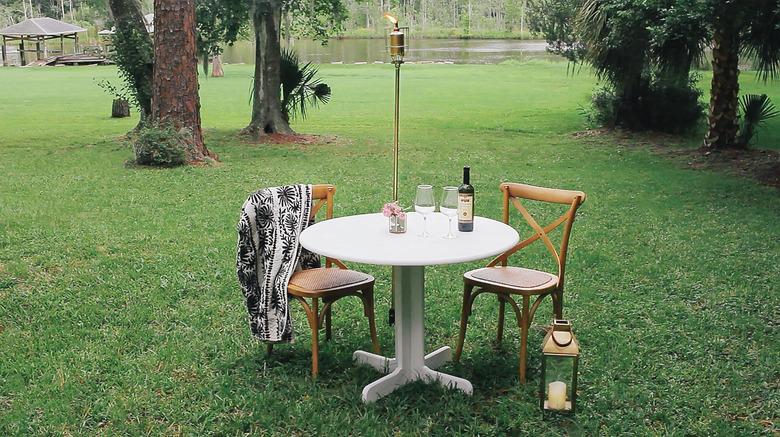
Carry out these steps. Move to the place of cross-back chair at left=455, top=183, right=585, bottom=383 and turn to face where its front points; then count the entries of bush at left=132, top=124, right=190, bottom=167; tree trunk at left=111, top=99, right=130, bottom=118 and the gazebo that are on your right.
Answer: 3

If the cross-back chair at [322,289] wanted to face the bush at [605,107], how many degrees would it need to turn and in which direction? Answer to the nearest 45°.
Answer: approximately 90° to its left

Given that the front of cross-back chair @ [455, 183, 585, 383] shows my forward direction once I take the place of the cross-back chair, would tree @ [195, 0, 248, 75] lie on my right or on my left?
on my right

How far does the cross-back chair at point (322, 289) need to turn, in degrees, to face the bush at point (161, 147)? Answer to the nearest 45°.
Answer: approximately 135° to its left

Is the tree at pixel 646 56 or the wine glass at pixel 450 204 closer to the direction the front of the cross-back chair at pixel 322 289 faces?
the wine glass

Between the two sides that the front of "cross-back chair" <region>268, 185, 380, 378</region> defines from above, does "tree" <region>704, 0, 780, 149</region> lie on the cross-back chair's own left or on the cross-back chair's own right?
on the cross-back chair's own left

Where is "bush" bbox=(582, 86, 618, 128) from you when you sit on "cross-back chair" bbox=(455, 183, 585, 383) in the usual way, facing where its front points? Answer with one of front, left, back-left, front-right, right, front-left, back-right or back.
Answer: back-right

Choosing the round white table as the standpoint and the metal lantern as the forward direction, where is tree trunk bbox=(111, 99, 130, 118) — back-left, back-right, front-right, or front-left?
back-left

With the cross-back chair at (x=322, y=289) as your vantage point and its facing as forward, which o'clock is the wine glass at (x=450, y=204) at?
The wine glass is roughly at 11 o'clock from the cross-back chair.

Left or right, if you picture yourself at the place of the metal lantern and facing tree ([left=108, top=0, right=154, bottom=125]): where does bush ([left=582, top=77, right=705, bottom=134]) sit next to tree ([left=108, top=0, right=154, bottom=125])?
right

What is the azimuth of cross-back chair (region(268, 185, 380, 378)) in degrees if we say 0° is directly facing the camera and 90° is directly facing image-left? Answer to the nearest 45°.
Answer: approximately 315°

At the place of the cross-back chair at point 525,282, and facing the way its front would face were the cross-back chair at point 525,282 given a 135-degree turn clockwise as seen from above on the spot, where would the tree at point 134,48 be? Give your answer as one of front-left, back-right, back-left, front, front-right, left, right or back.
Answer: front-left

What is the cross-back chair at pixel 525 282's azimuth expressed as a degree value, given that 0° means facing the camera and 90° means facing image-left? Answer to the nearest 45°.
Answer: approximately 45°
